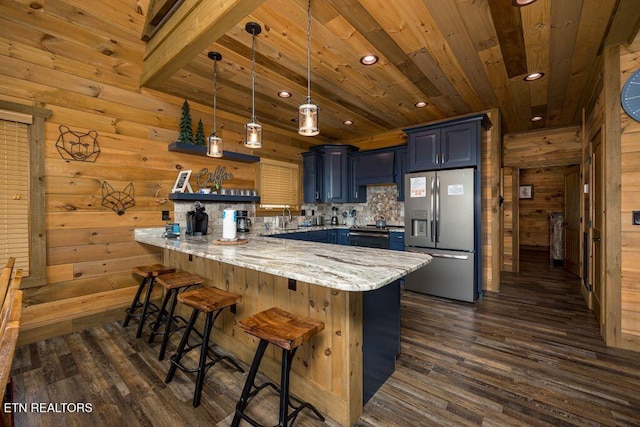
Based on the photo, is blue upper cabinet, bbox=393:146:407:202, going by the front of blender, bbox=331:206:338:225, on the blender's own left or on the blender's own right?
on the blender's own left

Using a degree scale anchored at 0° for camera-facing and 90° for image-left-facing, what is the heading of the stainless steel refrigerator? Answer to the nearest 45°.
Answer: approximately 45°

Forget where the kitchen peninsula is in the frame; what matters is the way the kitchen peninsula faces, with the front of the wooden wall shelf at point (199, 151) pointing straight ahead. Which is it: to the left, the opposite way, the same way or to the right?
to the right

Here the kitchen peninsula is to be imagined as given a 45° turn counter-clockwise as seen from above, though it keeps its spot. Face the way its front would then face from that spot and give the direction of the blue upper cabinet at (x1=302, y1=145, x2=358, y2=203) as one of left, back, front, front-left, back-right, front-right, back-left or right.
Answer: back

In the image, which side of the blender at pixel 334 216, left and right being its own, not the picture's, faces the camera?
front

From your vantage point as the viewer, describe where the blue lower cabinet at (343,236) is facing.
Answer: facing the viewer and to the left of the viewer

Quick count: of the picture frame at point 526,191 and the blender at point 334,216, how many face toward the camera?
2

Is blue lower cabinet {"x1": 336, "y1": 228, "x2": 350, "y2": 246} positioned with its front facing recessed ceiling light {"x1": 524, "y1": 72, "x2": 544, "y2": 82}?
no

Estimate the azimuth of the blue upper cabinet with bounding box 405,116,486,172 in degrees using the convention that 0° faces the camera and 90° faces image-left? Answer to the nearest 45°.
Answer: approximately 45°

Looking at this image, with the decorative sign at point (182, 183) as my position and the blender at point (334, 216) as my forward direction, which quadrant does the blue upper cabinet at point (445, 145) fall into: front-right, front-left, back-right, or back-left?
front-right

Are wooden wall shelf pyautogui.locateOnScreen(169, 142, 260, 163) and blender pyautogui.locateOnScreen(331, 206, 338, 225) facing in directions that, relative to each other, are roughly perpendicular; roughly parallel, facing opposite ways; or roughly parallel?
roughly perpendicular

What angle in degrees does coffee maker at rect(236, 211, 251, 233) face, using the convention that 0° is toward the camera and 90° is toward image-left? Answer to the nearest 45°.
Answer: approximately 315°

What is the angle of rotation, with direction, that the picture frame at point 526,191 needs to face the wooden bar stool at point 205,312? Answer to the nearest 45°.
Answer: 0° — it already faces it

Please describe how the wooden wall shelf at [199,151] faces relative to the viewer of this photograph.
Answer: facing the viewer and to the right of the viewer

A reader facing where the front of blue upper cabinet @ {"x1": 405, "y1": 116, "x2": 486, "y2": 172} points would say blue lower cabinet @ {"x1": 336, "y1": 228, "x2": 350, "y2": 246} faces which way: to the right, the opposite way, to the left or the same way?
the same way

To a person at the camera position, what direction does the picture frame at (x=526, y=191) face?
facing the viewer

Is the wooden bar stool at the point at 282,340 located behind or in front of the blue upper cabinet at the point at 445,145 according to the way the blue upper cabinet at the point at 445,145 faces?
in front

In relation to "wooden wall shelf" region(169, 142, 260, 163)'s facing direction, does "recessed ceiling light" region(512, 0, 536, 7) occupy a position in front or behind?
in front
